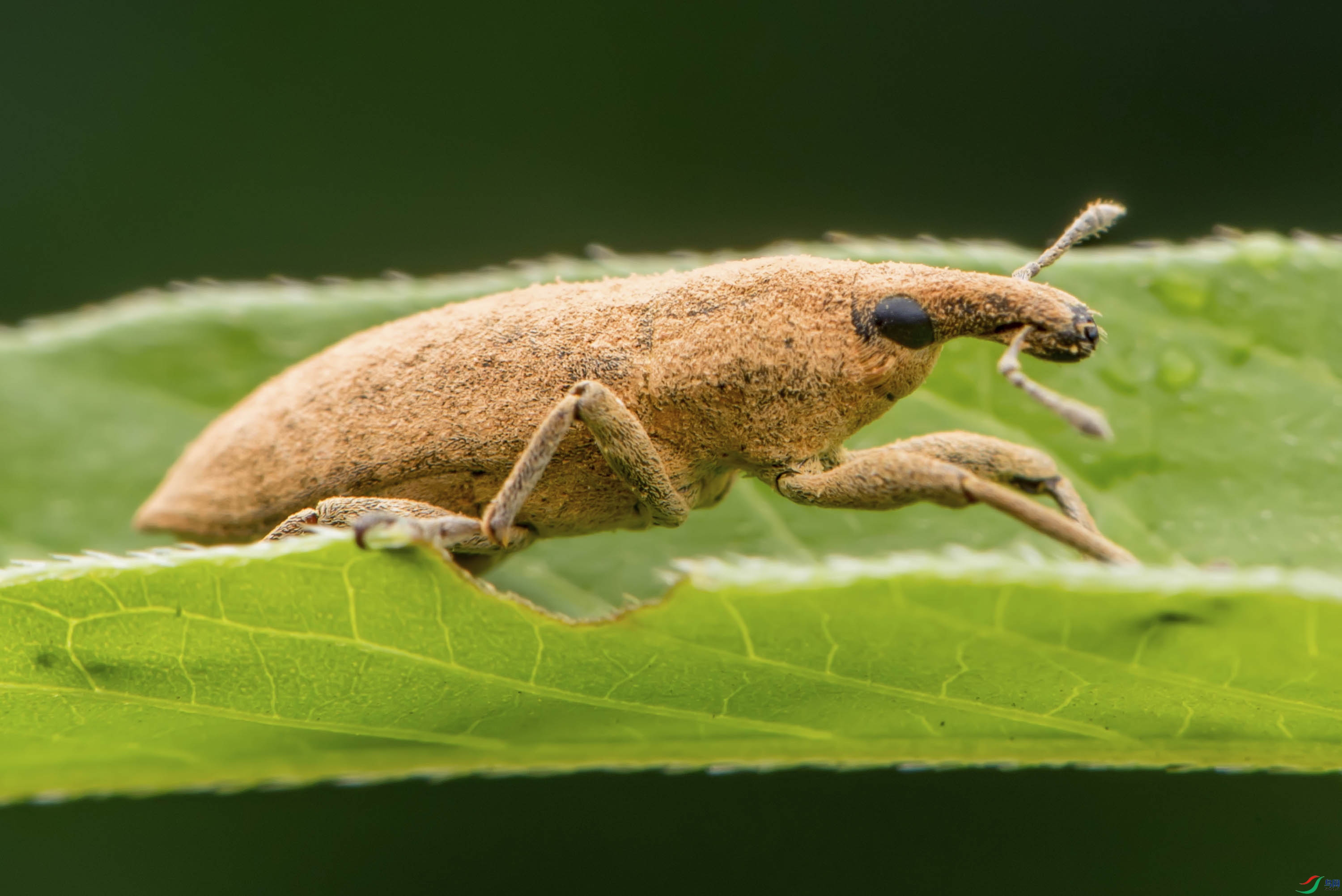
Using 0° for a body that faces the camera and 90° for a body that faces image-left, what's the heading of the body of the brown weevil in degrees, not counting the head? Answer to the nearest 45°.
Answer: approximately 270°
